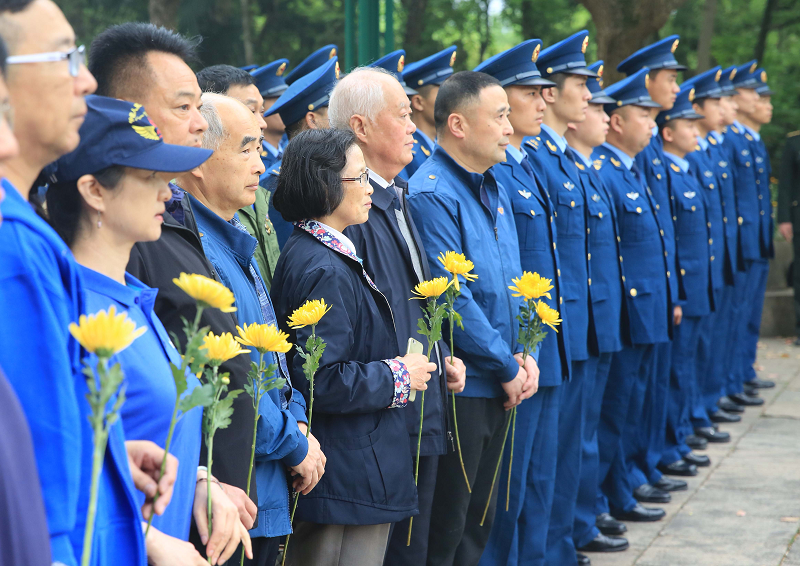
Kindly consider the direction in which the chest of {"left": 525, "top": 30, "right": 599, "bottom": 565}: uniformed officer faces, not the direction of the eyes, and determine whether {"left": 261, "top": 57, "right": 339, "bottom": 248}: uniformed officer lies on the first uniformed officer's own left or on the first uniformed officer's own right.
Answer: on the first uniformed officer's own right

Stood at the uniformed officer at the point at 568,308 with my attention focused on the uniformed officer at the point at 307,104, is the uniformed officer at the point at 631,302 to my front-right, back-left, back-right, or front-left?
back-right
